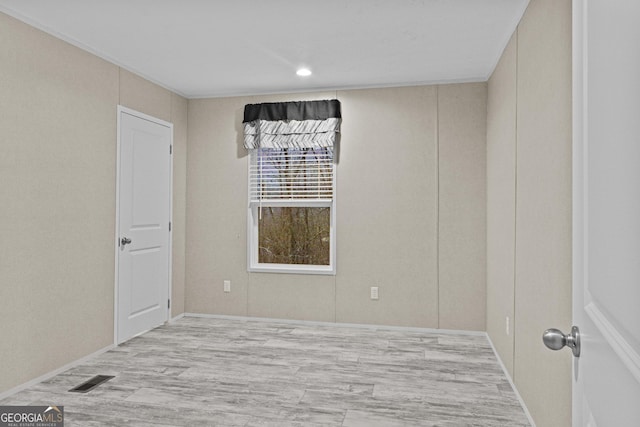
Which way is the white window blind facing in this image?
toward the camera

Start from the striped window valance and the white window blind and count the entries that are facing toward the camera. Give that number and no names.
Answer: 2

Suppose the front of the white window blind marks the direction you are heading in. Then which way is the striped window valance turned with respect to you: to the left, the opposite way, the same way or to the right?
the same way

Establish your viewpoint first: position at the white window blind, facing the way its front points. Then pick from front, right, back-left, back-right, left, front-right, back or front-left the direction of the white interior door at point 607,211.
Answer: front

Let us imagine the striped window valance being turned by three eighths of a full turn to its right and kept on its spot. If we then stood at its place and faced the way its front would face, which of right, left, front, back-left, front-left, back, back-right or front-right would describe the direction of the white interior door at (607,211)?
back-left

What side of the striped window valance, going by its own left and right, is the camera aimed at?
front

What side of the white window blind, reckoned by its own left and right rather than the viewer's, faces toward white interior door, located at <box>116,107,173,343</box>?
right
